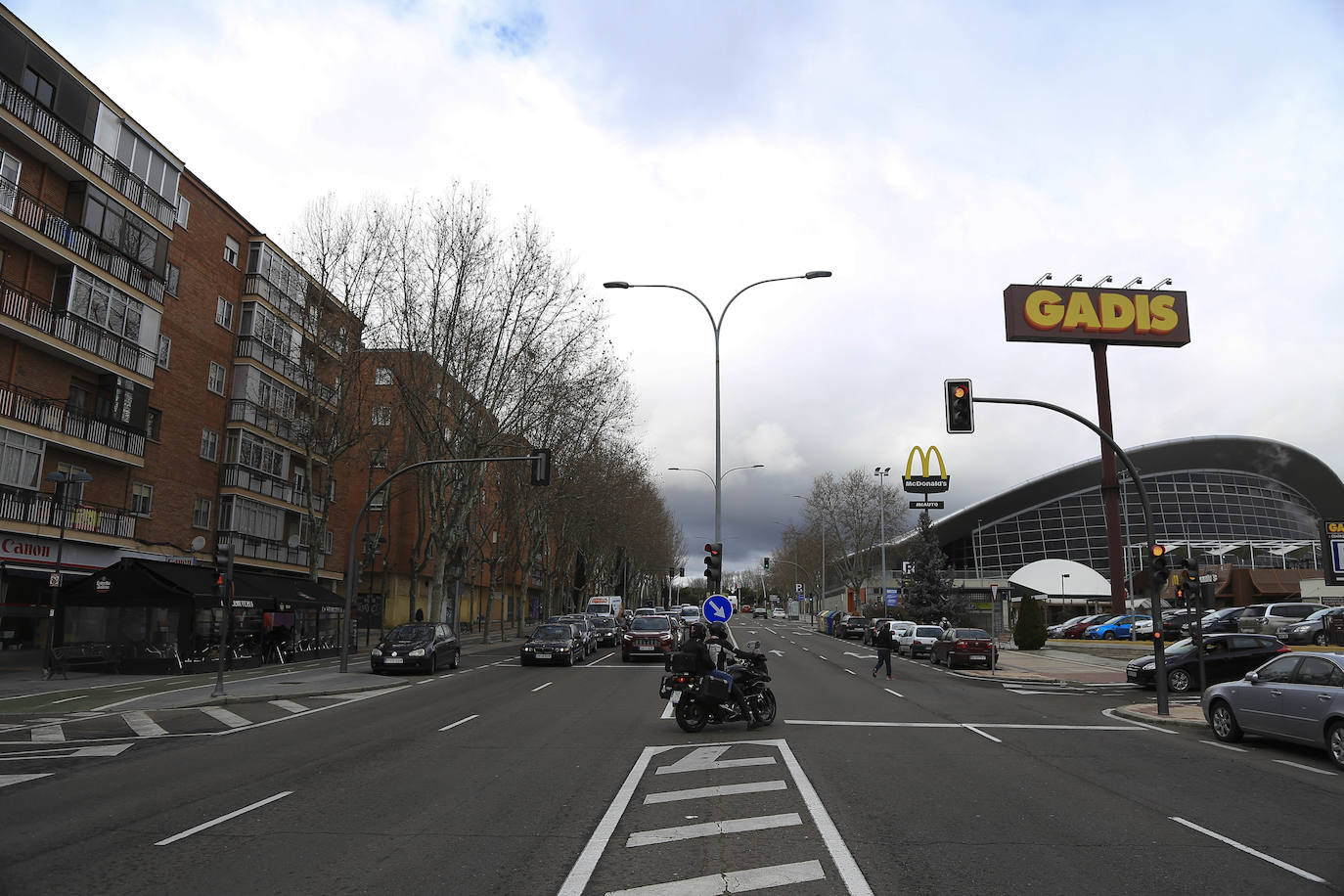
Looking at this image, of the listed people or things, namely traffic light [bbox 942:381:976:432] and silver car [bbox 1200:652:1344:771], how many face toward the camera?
1

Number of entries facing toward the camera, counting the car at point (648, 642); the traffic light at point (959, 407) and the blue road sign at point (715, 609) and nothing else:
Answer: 3

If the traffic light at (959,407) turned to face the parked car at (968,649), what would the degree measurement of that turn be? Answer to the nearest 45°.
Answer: approximately 180°

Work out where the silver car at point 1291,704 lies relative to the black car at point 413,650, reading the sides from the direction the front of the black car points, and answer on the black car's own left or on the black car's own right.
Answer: on the black car's own left

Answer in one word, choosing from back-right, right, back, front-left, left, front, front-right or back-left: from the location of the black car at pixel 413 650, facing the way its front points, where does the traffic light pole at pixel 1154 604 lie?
left

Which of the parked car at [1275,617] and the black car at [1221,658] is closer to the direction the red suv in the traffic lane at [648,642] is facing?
the black car

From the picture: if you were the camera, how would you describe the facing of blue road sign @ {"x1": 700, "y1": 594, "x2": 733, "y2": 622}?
facing the viewer

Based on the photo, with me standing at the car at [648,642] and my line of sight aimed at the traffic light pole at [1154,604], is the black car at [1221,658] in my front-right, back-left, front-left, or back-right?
front-left

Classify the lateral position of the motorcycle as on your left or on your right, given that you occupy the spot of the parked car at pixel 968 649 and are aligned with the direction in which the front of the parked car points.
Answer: on your left

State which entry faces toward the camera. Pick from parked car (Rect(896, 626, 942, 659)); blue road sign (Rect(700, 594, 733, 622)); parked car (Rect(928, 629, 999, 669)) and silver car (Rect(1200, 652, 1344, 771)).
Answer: the blue road sign

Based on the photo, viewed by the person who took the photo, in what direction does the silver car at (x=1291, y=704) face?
facing away from the viewer and to the left of the viewer

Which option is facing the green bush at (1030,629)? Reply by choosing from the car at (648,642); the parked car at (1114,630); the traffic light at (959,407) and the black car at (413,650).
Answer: the parked car at (1114,630)

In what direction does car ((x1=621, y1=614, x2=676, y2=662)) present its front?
toward the camera

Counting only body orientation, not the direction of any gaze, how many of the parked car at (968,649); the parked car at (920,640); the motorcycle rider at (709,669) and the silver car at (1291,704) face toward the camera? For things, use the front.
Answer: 0
